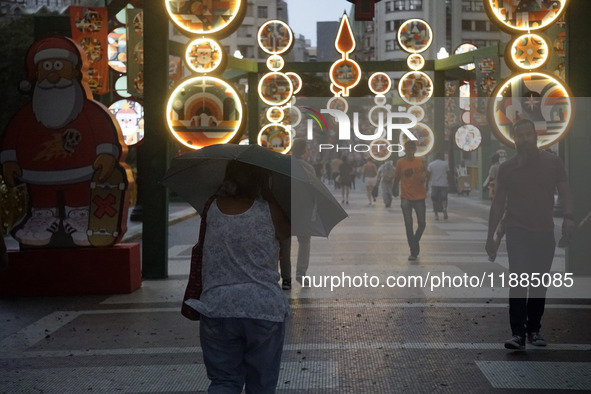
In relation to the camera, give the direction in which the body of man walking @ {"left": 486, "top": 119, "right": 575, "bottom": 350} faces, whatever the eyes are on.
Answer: toward the camera

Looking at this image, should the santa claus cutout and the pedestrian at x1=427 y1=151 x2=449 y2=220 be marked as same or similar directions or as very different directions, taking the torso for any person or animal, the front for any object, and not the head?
very different directions

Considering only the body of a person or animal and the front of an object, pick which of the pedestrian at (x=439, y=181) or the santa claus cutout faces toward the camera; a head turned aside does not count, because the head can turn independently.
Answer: the santa claus cutout

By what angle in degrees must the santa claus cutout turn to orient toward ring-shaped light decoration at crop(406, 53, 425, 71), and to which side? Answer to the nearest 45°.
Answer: approximately 135° to its left

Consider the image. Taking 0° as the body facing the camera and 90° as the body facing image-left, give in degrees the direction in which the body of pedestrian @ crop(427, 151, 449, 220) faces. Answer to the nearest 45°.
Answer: approximately 180°

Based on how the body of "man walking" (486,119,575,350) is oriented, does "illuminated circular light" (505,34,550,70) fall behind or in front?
behind

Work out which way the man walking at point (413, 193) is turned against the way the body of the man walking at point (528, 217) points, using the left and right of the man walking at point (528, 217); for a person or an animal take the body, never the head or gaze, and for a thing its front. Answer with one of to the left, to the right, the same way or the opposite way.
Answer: the same way

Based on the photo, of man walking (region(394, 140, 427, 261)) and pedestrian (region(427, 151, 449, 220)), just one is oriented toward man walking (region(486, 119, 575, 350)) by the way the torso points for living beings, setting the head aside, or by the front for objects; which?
man walking (region(394, 140, 427, 261))

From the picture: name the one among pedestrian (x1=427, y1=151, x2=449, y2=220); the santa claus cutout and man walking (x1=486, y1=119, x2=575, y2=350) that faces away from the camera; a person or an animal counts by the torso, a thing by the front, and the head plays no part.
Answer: the pedestrian

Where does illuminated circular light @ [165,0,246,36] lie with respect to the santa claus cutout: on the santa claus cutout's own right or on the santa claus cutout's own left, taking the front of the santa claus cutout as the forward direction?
on the santa claus cutout's own left

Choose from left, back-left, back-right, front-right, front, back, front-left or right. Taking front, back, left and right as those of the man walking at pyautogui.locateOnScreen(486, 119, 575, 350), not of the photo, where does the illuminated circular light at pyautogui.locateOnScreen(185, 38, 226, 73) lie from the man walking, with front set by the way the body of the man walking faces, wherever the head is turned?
back-right

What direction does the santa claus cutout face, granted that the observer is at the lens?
facing the viewer

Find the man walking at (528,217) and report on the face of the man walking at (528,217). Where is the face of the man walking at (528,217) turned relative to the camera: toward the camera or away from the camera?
toward the camera
